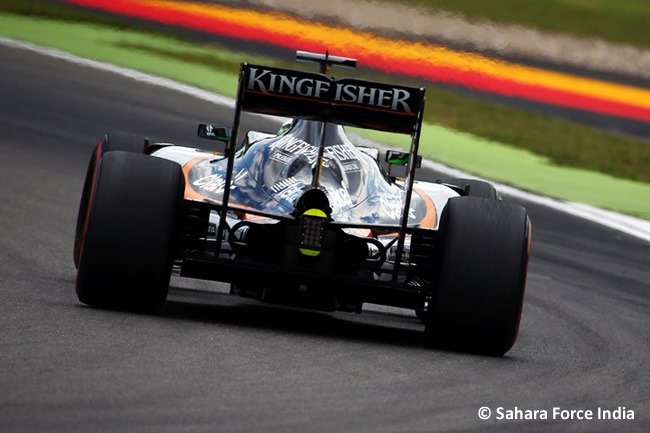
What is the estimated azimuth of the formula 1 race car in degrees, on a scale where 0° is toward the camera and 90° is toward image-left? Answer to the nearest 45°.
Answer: approximately 180°
